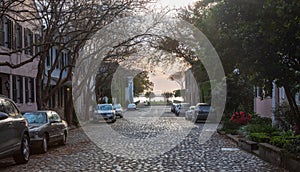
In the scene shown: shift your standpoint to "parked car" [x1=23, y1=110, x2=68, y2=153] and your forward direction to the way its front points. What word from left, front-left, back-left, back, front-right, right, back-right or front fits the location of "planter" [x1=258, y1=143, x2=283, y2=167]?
left

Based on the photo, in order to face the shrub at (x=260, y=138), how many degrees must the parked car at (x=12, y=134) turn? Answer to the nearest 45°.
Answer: approximately 135° to its left

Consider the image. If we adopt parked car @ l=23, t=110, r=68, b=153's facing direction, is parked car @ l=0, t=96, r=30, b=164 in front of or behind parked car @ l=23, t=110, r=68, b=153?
in front

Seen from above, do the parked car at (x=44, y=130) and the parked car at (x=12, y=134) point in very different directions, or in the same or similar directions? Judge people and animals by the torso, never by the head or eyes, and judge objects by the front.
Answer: same or similar directions

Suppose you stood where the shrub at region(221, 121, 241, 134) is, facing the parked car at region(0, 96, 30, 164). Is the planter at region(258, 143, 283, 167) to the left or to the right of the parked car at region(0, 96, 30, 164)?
left

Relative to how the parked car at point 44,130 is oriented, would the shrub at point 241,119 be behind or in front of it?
behind

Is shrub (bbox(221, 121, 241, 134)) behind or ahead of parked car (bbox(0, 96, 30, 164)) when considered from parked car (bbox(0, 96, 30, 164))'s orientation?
behind

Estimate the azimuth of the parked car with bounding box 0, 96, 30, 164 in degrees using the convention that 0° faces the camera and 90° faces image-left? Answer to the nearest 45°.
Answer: approximately 45°

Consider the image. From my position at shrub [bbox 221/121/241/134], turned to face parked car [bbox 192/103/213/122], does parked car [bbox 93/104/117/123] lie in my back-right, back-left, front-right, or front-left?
front-left

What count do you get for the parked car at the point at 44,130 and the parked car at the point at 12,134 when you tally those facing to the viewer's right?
0

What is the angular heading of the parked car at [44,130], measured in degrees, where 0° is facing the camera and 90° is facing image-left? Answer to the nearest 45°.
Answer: approximately 45°

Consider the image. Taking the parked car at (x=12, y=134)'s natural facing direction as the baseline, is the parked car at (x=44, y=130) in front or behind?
behind

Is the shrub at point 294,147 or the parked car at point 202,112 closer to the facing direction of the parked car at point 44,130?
the shrub

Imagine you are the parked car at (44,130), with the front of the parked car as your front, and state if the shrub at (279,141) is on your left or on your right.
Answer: on your left

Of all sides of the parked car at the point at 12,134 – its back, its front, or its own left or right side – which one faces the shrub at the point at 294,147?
left
